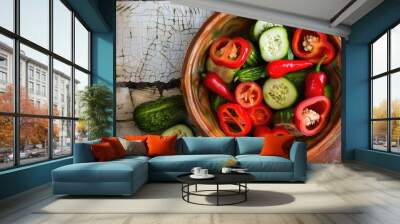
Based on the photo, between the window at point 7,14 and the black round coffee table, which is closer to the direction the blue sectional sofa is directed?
the black round coffee table

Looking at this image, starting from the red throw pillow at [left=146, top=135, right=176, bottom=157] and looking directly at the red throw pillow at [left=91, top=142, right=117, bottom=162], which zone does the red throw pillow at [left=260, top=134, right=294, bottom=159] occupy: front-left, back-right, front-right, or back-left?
back-left

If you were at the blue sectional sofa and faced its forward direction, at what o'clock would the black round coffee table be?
The black round coffee table is roughly at 11 o'clock from the blue sectional sofa.

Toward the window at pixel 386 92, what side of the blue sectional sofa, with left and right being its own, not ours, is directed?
left

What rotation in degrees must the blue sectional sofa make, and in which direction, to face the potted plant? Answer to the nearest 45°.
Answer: approximately 135° to its right

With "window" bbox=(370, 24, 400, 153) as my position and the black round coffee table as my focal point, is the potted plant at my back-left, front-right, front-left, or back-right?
front-right

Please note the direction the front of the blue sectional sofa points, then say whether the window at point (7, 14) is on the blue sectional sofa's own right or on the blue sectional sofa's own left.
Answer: on the blue sectional sofa's own right

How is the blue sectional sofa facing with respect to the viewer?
toward the camera

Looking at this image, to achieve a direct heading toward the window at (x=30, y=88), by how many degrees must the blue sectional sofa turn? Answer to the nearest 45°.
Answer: approximately 90° to its right
